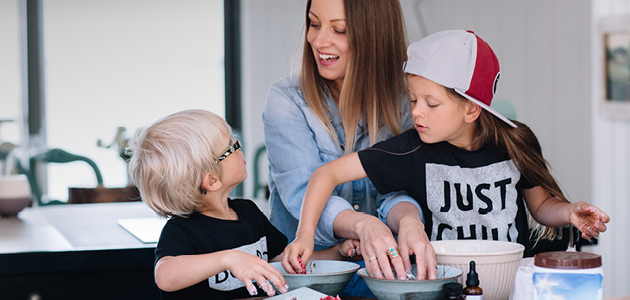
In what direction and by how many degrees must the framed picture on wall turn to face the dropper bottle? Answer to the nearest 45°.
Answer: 0° — it already faces it

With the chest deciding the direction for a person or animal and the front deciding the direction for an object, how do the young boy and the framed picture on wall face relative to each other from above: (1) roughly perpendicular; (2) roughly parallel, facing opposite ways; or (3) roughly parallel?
roughly perpendicular

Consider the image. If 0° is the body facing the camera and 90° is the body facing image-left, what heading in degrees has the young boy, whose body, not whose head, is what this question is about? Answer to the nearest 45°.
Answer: approximately 315°

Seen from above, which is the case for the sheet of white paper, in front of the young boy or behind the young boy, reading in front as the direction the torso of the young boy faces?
behind

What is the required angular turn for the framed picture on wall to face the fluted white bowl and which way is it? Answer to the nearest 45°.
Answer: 0° — it already faces it

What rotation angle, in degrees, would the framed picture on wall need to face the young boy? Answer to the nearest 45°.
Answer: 0° — it already faces them

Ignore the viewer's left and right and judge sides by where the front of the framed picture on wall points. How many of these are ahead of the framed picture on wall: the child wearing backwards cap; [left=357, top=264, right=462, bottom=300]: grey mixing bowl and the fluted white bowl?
3

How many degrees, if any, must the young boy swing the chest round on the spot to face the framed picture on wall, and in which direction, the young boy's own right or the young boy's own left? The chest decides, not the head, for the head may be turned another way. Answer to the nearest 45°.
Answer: approximately 90° to the young boy's own left

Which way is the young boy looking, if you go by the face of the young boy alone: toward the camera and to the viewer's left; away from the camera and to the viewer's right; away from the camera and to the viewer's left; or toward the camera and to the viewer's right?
away from the camera and to the viewer's right
